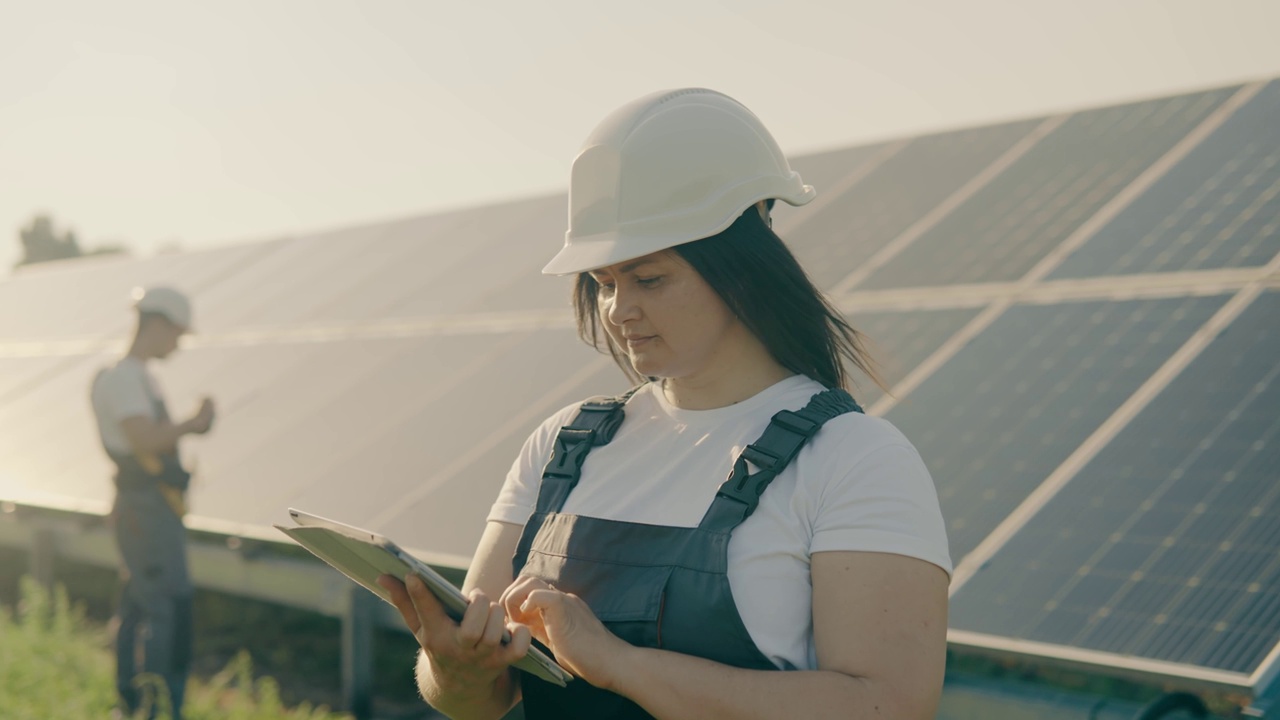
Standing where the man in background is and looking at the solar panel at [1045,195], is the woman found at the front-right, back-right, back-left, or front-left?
front-right

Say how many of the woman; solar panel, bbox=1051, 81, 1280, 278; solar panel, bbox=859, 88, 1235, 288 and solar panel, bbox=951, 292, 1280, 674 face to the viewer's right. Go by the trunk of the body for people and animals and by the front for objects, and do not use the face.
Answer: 0

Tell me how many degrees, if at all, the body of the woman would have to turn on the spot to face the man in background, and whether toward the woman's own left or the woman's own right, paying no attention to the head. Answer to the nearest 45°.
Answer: approximately 90° to the woman's own right

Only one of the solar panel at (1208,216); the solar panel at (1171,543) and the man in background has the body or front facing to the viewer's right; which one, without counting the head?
the man in background

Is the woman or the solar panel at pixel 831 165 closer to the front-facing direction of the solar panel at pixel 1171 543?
the woman

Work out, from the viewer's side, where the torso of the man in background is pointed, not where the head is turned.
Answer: to the viewer's right

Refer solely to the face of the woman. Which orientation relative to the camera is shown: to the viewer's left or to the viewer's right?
to the viewer's left

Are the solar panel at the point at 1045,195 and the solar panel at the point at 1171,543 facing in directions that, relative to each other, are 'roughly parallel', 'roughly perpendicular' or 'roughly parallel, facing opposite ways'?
roughly parallel

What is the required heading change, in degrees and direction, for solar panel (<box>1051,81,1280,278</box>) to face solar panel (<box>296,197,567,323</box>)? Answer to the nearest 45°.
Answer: approximately 90° to its right

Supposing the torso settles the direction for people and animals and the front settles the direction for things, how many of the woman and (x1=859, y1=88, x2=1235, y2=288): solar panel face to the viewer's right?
0

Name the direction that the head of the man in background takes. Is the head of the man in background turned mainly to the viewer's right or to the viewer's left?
to the viewer's right

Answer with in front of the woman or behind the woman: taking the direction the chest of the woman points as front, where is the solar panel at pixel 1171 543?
behind

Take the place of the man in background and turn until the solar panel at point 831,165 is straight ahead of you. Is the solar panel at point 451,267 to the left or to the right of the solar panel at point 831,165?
left
